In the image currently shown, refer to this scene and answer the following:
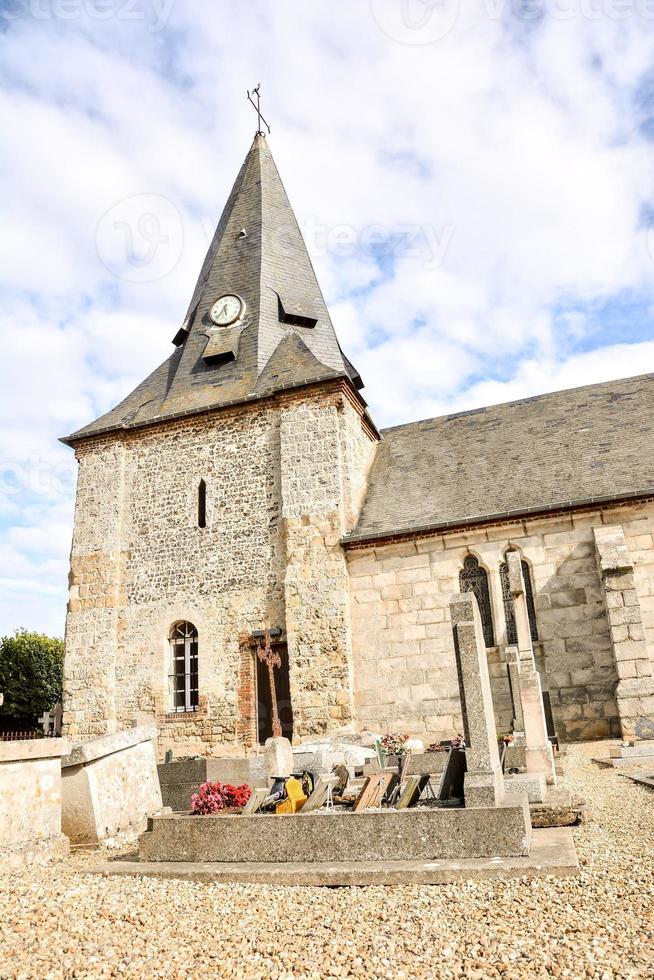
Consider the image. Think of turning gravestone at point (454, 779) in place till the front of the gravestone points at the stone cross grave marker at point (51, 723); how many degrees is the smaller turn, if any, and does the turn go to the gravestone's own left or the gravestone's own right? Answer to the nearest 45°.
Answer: approximately 45° to the gravestone's own right

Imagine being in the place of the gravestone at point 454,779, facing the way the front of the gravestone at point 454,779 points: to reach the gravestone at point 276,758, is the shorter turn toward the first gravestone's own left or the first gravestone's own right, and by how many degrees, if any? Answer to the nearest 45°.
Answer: approximately 45° to the first gravestone's own right
